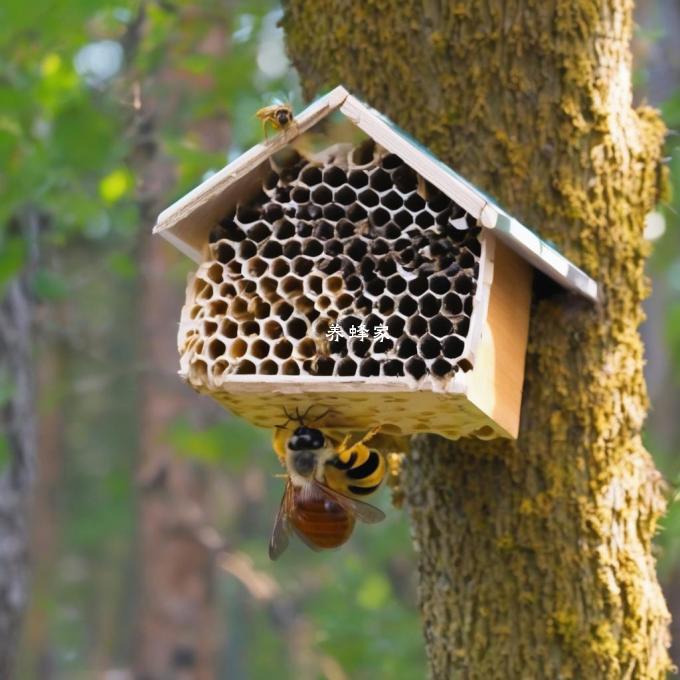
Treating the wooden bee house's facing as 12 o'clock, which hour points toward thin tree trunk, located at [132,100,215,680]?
The thin tree trunk is roughly at 4 o'clock from the wooden bee house.

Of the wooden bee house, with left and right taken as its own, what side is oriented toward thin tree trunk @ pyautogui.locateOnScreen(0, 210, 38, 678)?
right

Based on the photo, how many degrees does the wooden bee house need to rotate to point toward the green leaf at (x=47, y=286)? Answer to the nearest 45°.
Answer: approximately 90° to its right
